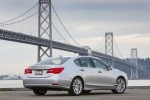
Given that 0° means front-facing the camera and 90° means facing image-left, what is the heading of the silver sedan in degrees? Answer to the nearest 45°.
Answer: approximately 225°
